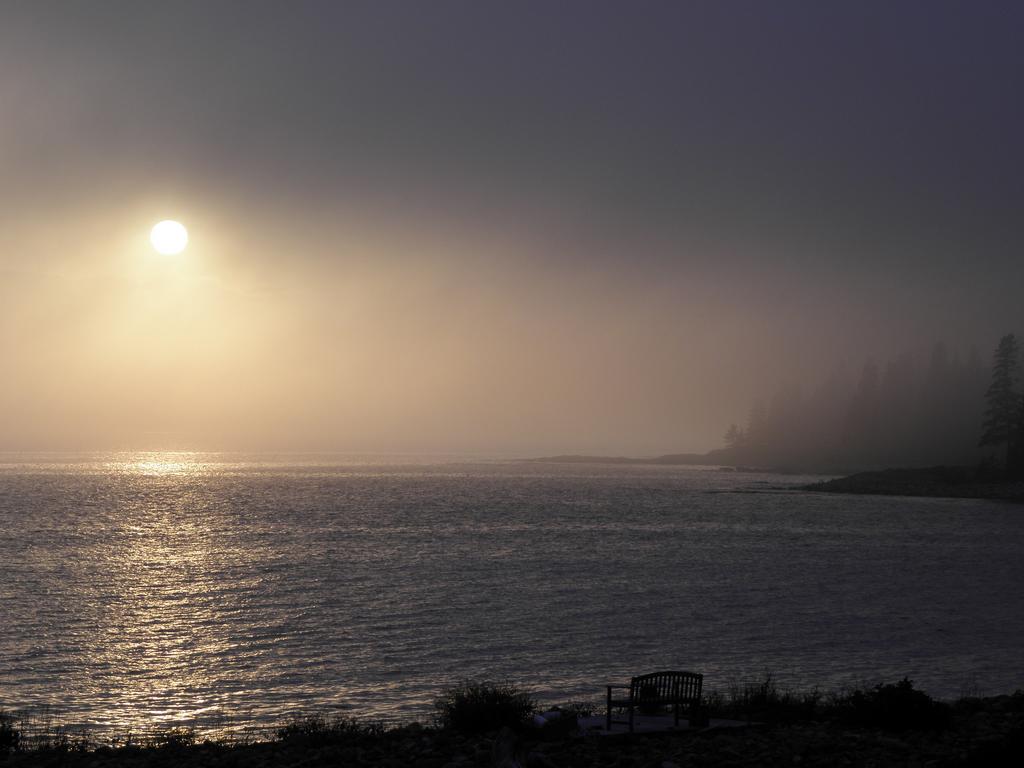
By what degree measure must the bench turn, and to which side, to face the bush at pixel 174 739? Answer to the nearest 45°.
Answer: approximately 45° to its left

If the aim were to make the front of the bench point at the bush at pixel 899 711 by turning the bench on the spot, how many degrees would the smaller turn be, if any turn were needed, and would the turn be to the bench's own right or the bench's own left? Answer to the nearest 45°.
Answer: approximately 135° to the bench's own right

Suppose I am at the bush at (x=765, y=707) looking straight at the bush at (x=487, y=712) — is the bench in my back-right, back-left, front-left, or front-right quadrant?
front-left

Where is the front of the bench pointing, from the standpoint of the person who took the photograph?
facing away from the viewer and to the left of the viewer

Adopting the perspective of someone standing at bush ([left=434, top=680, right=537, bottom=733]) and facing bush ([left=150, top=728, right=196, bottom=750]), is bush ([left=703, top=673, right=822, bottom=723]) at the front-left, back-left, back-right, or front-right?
back-right

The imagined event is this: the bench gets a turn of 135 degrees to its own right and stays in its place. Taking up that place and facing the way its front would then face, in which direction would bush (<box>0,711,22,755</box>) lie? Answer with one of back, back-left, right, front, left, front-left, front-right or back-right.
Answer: back

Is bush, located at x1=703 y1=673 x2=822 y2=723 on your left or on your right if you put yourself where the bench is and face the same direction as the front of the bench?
on your right

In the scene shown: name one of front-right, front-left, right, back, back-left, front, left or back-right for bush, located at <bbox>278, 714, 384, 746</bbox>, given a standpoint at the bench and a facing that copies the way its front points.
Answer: front-left
